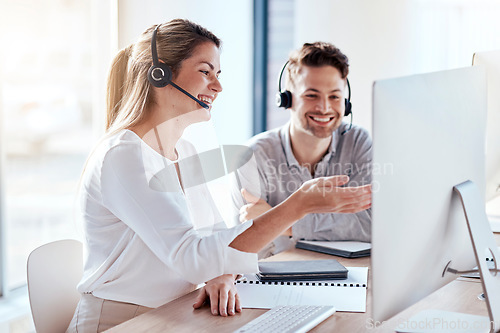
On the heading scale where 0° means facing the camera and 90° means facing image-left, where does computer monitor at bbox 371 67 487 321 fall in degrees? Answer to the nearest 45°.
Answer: approximately 135°

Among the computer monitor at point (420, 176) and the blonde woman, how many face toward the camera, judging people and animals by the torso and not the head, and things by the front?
0

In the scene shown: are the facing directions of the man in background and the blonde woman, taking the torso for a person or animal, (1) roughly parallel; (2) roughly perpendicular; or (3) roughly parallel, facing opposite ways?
roughly perpendicular

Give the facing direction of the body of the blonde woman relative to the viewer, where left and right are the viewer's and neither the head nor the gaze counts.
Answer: facing to the right of the viewer

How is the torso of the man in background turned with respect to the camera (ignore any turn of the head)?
toward the camera

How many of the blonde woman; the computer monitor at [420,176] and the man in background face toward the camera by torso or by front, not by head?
1

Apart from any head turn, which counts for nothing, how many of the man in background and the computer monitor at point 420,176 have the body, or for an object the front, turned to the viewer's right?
0

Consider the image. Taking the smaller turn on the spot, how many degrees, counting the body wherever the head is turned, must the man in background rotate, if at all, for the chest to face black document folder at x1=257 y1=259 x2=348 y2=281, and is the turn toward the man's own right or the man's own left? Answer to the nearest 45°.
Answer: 0° — they already face it

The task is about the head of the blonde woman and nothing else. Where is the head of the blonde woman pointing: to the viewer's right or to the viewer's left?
to the viewer's right

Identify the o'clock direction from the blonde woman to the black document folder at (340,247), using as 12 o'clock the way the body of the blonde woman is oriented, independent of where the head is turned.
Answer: The black document folder is roughly at 11 o'clock from the blonde woman.

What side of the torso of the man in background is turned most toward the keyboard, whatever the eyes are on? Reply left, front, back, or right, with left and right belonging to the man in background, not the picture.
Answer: front

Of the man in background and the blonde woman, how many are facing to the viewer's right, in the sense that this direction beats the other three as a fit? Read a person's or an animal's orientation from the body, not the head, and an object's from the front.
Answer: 1
